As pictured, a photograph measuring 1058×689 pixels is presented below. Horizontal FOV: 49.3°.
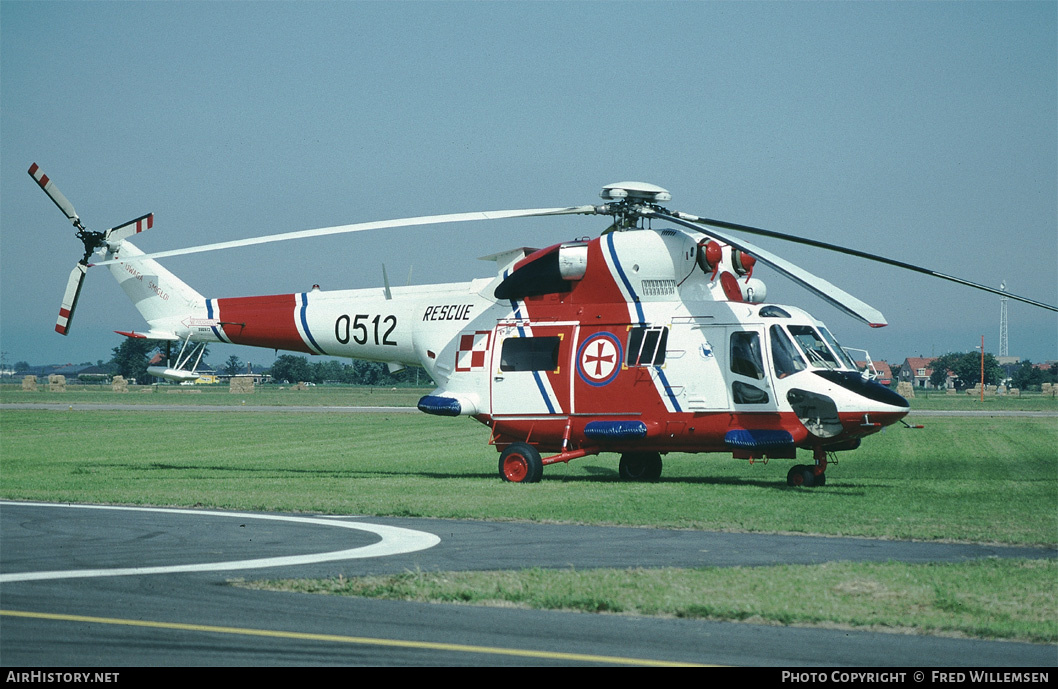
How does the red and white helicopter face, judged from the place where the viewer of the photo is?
facing the viewer and to the right of the viewer
